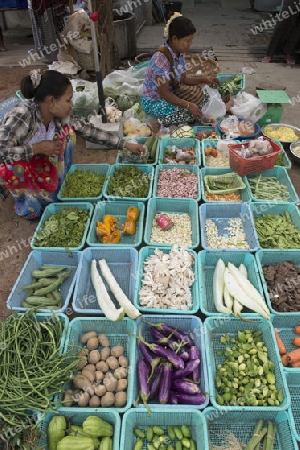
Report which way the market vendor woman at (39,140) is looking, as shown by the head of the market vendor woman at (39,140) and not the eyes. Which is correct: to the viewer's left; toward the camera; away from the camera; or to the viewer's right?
to the viewer's right

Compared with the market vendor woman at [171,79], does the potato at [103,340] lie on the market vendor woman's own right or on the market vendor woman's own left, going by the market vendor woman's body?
on the market vendor woman's own right

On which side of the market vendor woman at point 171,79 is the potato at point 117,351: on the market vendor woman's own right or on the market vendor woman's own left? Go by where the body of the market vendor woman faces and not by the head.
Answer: on the market vendor woman's own right
